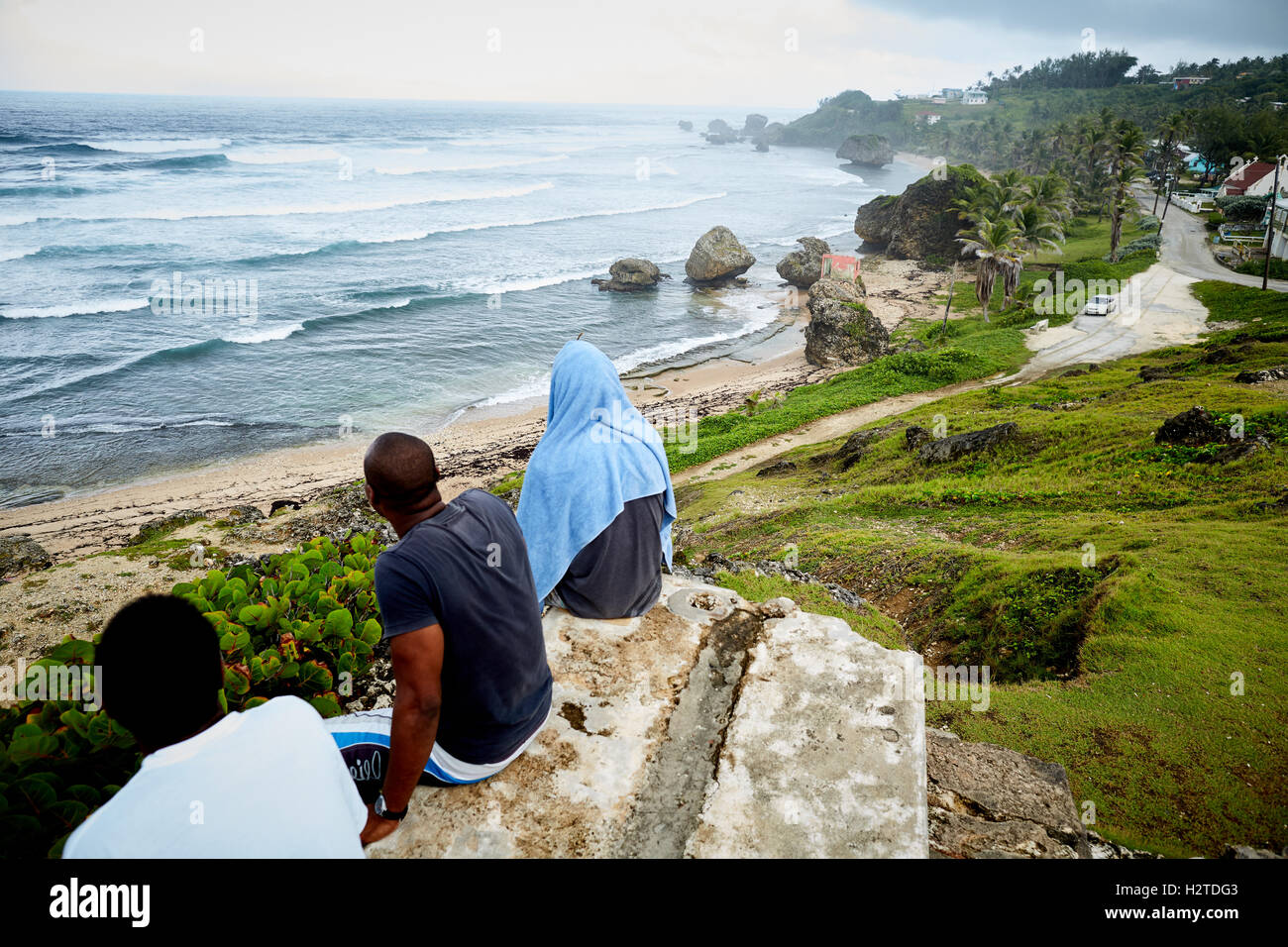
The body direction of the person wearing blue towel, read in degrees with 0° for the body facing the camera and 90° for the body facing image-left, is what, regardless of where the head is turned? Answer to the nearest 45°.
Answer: approximately 135°

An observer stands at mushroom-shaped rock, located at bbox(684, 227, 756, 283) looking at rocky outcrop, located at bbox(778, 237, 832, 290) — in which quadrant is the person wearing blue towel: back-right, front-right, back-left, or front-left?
back-right

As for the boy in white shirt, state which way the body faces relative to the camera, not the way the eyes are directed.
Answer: away from the camera

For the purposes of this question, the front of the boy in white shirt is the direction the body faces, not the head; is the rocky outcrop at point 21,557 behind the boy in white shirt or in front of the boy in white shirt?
in front

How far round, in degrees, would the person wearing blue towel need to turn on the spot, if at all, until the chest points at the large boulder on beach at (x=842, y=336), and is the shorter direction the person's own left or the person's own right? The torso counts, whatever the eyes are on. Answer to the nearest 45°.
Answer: approximately 45° to the person's own right

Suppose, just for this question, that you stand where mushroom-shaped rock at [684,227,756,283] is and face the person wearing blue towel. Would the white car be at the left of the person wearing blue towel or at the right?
left

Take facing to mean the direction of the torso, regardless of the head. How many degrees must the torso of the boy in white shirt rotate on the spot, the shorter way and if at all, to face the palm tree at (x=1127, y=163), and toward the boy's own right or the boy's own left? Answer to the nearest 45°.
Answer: approximately 45° to the boy's own right

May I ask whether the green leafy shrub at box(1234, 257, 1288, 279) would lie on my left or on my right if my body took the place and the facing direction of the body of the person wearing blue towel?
on my right

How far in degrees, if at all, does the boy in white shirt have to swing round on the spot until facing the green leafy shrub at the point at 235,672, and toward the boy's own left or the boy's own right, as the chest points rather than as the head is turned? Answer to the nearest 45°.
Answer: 0° — they already face it
